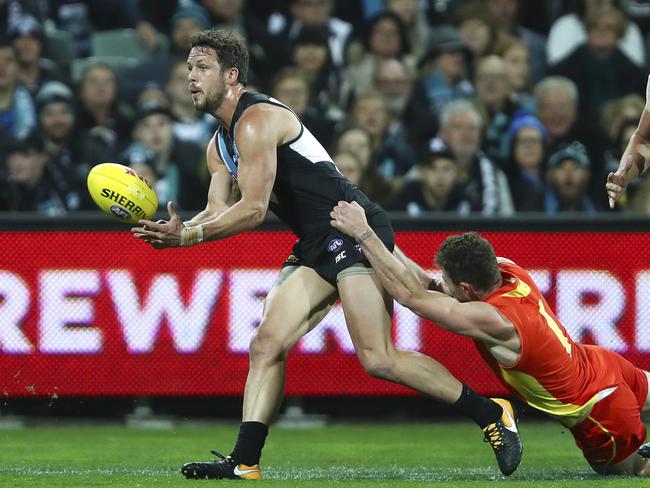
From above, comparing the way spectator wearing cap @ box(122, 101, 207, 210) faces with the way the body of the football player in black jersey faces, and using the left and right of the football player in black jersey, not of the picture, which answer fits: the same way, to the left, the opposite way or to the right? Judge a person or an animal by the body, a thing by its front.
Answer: to the left

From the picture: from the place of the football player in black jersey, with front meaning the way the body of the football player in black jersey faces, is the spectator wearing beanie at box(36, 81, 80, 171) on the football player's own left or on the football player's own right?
on the football player's own right

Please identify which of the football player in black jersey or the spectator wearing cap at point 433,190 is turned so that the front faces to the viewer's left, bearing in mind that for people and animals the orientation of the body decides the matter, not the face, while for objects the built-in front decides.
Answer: the football player in black jersey

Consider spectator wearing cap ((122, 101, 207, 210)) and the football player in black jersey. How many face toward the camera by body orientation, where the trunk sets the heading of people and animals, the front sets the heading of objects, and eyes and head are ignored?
1

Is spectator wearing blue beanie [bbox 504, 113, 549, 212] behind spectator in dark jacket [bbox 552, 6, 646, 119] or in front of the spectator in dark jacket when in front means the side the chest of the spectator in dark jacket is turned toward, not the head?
in front

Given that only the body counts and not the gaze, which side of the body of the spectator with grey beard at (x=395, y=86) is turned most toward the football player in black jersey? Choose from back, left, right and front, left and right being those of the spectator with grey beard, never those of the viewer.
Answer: front

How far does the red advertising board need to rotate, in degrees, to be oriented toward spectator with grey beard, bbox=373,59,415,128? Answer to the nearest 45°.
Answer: approximately 135° to its left

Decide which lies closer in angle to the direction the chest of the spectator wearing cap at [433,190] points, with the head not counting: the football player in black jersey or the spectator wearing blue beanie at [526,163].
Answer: the football player in black jersey

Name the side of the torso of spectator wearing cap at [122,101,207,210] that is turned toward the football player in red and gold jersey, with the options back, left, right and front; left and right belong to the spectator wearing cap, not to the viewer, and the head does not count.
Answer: front
